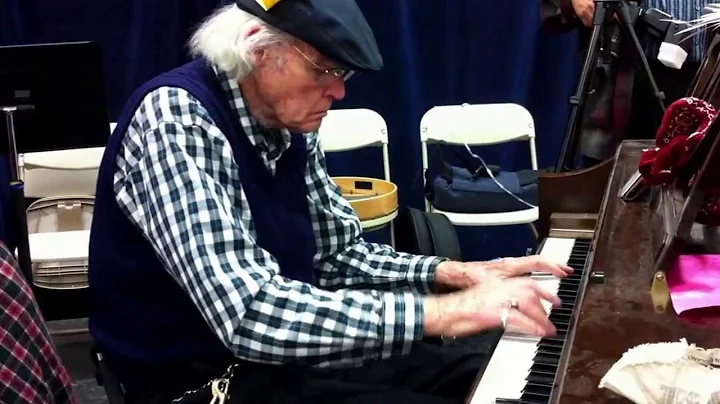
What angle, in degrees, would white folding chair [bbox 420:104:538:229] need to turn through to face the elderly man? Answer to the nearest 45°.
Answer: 0° — it already faces them

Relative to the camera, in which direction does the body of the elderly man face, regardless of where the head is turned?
to the viewer's right

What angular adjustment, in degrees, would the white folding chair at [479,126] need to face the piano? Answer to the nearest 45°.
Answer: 0° — it already faces it

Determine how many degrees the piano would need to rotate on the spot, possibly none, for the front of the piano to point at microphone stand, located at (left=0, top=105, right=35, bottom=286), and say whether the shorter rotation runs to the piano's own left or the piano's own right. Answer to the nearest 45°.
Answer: approximately 45° to the piano's own right

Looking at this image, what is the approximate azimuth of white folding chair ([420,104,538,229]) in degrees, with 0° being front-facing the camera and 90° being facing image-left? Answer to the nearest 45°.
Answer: approximately 0°

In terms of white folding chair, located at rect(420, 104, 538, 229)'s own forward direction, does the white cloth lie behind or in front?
in front

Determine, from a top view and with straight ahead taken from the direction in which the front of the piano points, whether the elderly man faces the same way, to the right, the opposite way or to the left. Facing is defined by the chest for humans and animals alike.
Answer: the opposite way

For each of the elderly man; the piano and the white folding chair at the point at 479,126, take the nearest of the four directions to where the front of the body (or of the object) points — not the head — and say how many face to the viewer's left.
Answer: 1

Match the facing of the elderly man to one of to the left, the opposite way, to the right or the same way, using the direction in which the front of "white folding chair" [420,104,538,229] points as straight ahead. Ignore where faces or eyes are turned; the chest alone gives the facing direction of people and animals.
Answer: to the left

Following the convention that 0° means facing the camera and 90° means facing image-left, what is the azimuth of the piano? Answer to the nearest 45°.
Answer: approximately 90°

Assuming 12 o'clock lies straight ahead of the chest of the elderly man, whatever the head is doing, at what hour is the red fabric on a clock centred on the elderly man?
The red fabric is roughly at 12 o'clock from the elderly man.

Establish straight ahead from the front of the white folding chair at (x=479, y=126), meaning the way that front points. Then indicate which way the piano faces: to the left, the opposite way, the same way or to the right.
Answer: to the right

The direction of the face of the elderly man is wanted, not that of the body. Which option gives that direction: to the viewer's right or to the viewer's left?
to the viewer's right
